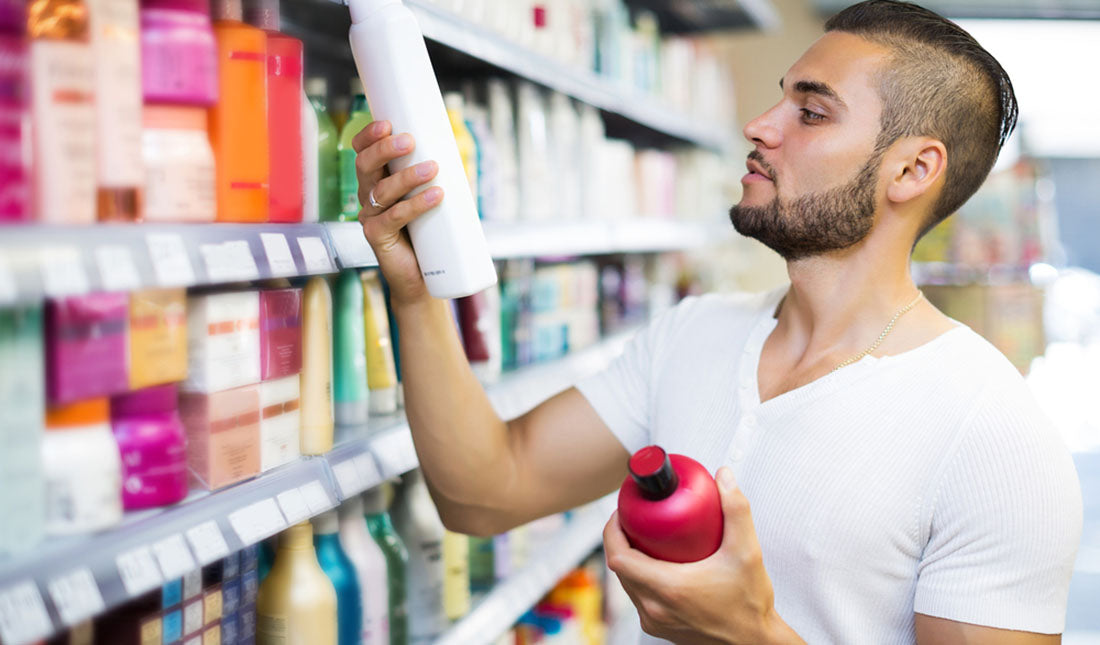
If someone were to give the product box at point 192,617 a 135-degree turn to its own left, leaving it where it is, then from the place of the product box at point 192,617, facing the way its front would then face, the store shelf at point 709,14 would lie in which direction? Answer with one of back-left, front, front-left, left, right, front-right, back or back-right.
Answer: front-right

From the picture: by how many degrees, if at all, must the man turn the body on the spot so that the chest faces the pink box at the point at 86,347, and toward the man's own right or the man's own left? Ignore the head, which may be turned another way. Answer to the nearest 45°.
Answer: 0° — they already face it

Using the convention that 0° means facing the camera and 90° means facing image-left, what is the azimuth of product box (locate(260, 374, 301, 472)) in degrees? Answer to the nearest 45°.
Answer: approximately 315°

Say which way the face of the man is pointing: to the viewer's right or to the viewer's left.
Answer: to the viewer's left
